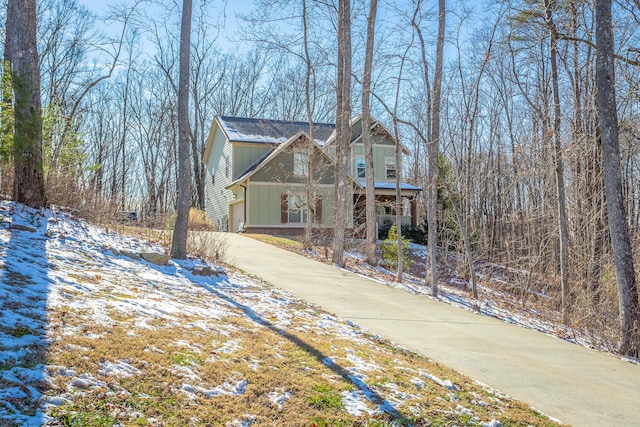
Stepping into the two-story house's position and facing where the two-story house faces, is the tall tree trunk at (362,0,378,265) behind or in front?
in front

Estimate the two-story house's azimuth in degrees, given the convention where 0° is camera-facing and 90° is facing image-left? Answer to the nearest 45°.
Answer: approximately 0°

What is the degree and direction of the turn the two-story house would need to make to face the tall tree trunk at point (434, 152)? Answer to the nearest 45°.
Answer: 0° — it already faces it

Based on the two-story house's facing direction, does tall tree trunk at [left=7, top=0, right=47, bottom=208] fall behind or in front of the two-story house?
in front

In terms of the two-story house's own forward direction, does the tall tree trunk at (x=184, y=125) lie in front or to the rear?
in front

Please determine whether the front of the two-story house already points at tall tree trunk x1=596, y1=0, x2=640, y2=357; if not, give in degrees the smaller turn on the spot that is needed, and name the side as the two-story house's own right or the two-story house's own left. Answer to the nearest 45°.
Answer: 0° — it already faces it
